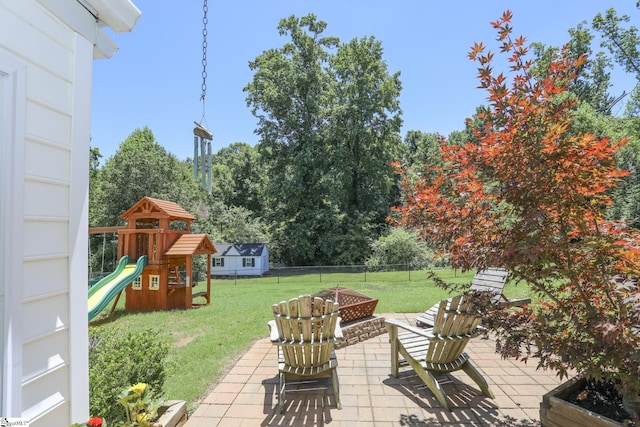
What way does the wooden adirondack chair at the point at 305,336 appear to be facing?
away from the camera

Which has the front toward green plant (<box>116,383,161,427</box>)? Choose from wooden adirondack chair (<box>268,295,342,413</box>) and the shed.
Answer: the shed

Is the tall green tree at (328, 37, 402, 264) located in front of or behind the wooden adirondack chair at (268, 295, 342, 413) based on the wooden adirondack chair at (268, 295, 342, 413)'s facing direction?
in front

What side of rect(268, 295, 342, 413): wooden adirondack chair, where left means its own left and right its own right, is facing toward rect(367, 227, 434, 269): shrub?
front

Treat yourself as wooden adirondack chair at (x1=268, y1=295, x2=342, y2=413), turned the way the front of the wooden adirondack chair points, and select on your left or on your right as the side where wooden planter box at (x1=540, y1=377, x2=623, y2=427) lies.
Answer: on your right

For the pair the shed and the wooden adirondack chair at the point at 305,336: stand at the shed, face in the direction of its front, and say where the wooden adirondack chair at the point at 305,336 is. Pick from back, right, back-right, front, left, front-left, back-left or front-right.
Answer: front

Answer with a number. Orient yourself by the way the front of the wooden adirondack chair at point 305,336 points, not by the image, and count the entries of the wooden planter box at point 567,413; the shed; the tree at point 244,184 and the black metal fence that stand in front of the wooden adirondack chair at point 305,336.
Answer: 3

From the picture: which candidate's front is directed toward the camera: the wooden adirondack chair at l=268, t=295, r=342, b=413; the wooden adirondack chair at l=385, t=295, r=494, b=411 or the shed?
the shed

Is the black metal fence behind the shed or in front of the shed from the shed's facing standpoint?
in front

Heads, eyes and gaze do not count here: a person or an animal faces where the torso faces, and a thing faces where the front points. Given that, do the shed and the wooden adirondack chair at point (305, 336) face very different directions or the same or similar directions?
very different directions

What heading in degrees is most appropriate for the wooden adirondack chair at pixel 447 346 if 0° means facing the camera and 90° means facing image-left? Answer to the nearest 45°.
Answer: approximately 135°

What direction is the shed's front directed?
toward the camera

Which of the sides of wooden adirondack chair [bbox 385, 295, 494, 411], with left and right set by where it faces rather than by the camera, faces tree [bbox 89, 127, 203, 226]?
front

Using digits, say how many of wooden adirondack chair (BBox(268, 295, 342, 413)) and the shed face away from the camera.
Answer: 1

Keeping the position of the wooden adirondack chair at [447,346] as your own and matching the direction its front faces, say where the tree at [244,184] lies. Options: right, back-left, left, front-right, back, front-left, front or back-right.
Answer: front

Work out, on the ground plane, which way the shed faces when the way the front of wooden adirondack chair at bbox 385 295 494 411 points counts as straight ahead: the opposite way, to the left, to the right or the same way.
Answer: the opposite way
